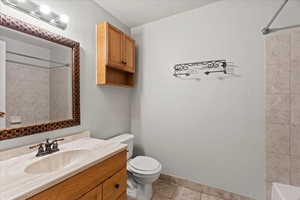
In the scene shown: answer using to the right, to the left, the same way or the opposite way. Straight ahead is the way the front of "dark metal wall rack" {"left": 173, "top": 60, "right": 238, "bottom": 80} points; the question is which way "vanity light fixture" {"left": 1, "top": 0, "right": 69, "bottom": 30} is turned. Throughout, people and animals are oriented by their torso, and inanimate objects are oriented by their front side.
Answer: to the left

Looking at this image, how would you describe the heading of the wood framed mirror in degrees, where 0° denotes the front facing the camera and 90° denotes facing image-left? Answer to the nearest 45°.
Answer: approximately 315°

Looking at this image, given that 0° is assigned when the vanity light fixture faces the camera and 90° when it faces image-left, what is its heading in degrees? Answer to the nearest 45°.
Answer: approximately 315°

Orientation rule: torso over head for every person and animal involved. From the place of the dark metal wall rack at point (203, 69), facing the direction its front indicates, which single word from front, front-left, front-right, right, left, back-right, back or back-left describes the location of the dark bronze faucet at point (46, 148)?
front-right

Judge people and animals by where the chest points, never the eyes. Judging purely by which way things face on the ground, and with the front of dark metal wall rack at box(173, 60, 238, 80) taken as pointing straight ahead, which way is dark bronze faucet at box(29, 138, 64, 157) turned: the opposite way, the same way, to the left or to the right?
to the left

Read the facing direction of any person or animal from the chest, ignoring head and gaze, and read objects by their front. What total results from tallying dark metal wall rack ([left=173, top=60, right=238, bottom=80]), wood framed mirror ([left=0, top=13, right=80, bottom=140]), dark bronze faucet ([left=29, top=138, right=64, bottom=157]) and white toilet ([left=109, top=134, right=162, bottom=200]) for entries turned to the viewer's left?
0

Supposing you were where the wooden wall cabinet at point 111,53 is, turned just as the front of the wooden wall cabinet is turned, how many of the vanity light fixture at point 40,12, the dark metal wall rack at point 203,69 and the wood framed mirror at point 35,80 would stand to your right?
2

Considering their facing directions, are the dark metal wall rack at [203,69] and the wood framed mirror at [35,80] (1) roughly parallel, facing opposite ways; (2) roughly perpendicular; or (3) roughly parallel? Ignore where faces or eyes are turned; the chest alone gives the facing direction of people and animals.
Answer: roughly perpendicular

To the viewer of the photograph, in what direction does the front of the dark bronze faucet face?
facing the viewer and to the right of the viewer

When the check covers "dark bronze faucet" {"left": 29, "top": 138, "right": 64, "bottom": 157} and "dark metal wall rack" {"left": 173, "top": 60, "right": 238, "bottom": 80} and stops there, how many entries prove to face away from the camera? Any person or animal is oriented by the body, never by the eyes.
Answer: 0

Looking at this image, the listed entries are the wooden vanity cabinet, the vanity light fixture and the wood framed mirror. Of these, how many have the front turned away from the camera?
0

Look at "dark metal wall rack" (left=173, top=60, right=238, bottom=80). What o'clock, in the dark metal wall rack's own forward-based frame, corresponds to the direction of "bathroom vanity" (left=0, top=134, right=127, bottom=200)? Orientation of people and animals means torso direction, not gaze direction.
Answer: The bathroom vanity is roughly at 1 o'clock from the dark metal wall rack.

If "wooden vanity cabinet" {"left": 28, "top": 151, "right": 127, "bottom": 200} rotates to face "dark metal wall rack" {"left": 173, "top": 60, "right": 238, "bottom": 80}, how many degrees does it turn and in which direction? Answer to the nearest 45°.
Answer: approximately 45° to its left

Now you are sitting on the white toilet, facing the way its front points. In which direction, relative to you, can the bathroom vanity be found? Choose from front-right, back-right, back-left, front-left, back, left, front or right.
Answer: right

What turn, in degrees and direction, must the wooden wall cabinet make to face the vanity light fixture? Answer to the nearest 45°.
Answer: approximately 90° to its right

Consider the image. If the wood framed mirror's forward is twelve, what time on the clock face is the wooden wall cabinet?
The wooden wall cabinet is roughly at 10 o'clock from the wood framed mirror.

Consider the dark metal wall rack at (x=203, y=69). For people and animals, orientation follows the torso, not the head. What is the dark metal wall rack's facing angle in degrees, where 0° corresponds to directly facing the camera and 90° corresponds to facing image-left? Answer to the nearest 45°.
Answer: approximately 0°

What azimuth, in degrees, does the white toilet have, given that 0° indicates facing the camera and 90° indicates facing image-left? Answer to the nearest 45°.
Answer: approximately 315°
